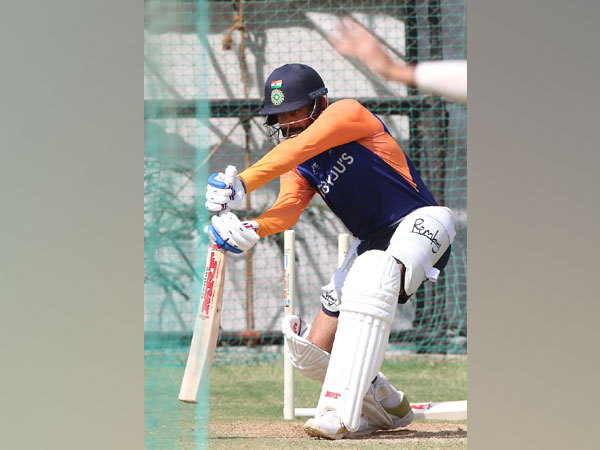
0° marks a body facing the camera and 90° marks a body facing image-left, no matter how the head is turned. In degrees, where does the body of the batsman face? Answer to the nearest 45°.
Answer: approximately 45°
